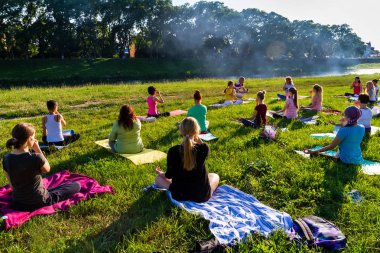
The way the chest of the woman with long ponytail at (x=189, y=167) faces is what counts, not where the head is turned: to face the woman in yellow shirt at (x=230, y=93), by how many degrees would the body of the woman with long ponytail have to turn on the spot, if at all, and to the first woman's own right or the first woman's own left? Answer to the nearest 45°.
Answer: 0° — they already face them

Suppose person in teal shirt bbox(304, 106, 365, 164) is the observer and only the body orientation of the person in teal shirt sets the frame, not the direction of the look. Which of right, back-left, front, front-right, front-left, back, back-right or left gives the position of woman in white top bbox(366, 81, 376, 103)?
front-right

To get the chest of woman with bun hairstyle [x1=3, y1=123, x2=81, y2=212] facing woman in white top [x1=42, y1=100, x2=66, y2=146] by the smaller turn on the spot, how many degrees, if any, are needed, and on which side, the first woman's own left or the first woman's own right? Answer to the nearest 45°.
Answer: approximately 45° to the first woman's own left

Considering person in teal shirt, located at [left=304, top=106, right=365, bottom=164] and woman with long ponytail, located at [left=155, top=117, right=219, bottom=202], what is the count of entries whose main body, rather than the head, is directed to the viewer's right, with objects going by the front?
0

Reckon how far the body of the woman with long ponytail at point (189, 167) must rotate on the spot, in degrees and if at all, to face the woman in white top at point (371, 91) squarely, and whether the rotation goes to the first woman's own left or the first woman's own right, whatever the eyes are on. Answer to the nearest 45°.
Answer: approximately 45° to the first woman's own right

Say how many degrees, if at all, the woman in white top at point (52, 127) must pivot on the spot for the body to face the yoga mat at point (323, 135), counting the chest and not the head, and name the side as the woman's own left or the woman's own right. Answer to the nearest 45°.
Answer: approximately 45° to the woman's own right

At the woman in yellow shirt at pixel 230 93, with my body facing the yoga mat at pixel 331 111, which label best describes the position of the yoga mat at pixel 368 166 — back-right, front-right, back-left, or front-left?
front-right

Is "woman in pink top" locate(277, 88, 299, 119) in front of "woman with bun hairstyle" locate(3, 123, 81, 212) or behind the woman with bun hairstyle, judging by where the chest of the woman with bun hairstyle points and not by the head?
in front

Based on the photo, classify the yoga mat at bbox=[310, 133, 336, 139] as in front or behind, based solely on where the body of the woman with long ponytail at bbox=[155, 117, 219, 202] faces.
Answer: in front

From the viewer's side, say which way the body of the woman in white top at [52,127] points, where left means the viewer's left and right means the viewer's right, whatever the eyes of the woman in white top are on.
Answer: facing away from the viewer and to the right of the viewer

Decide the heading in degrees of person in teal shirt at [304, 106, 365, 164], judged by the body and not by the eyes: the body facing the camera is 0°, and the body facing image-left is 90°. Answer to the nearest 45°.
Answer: approximately 135°

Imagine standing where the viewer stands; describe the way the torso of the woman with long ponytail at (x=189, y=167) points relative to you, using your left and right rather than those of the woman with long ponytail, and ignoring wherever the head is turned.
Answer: facing away from the viewer

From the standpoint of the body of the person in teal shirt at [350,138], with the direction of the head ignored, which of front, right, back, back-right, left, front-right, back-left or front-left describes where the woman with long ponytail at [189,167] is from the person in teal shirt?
left

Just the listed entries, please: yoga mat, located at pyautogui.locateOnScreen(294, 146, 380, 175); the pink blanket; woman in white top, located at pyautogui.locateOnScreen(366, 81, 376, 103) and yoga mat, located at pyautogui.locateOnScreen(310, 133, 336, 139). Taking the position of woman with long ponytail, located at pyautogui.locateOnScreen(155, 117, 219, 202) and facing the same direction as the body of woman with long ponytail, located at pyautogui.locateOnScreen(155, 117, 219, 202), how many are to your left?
1
